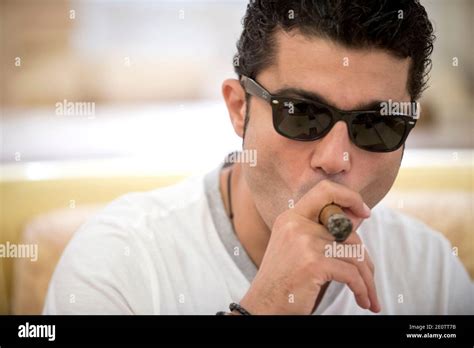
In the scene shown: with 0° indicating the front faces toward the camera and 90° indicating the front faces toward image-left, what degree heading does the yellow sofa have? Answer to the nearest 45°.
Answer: approximately 0°
